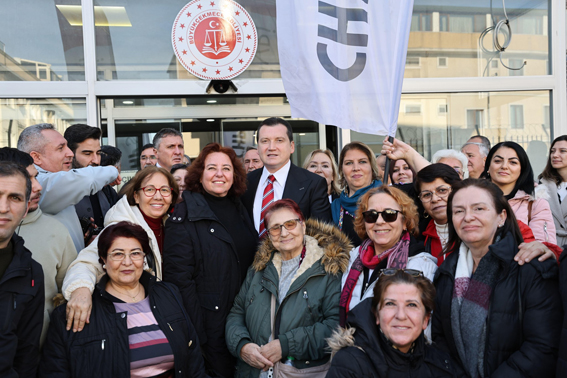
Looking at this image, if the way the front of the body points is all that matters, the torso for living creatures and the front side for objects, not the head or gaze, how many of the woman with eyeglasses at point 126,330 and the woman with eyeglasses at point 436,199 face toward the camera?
2

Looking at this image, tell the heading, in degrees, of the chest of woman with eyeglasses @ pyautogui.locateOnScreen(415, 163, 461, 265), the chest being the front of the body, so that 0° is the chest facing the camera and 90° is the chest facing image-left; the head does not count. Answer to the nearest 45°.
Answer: approximately 0°

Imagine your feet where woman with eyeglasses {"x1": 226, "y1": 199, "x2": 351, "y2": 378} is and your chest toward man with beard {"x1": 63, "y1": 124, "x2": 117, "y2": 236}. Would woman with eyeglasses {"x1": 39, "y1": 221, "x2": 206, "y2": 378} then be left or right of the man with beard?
left

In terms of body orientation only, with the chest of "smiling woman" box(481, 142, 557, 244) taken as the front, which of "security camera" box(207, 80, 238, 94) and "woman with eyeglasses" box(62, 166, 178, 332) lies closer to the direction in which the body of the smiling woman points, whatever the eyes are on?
the woman with eyeglasses

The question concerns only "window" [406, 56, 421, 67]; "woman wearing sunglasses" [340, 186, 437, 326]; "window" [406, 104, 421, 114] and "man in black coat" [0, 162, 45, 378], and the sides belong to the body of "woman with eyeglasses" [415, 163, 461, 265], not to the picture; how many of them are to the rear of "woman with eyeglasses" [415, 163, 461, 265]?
2

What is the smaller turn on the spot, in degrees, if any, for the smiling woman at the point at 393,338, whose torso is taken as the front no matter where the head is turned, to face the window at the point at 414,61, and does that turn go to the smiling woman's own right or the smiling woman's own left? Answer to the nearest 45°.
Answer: approximately 180°

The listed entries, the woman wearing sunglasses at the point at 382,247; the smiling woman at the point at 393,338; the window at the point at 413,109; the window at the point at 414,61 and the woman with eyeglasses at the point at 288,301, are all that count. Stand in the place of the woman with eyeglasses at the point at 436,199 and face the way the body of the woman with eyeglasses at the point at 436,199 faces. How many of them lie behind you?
2

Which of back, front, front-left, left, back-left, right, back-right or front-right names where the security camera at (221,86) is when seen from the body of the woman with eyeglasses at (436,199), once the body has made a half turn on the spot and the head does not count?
front-left
